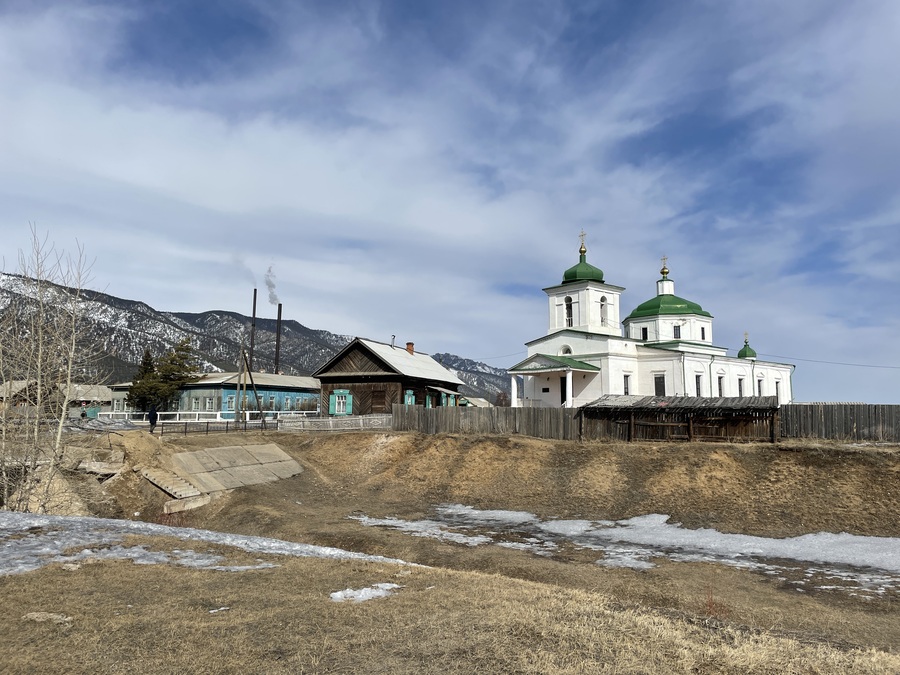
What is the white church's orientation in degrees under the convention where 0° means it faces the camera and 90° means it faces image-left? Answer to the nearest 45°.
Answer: approximately 45°

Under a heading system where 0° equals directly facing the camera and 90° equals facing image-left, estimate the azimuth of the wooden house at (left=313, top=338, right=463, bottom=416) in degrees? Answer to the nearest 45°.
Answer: approximately 45°

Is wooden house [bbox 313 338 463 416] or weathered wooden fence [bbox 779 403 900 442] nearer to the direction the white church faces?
the wooden house

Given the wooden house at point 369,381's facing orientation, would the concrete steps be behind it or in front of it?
in front

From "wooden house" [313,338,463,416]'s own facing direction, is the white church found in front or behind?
behind

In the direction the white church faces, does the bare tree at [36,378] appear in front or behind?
in front

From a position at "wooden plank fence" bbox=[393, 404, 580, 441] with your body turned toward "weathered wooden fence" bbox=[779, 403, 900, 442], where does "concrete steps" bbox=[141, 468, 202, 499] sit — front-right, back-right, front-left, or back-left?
back-right

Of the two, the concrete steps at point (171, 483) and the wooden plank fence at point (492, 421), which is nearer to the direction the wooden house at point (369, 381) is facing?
the concrete steps

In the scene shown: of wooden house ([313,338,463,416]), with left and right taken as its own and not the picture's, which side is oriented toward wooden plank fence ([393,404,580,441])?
left

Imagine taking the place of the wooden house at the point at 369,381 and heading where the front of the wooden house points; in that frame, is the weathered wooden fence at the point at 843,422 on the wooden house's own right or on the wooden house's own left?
on the wooden house's own left
